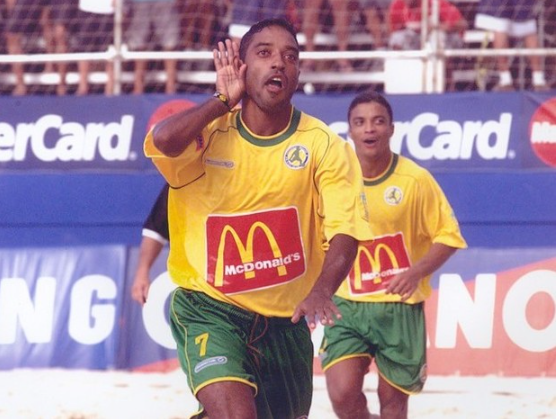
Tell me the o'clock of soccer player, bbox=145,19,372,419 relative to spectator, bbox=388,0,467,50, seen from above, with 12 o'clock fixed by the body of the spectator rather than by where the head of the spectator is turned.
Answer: The soccer player is roughly at 12 o'clock from the spectator.

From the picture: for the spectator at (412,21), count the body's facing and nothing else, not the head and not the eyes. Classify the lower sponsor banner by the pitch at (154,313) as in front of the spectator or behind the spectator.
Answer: in front

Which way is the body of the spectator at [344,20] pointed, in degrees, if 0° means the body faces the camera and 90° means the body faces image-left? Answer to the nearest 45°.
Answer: approximately 0°

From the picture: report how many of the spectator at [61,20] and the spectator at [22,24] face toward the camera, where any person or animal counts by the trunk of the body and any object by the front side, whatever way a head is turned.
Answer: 2

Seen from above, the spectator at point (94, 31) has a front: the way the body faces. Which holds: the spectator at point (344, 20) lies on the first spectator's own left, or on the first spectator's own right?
on the first spectator's own left

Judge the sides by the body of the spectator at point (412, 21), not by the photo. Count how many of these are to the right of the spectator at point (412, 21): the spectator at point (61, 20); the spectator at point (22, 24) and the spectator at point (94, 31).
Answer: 3

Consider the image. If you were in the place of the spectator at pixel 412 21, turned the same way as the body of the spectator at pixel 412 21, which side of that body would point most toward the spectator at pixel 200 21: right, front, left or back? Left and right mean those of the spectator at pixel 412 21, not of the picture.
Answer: right

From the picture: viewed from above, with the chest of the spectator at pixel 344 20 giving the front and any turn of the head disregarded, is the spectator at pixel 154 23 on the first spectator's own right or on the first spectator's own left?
on the first spectator's own right

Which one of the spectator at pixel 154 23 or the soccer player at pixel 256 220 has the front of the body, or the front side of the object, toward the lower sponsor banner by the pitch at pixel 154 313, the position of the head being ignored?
the spectator

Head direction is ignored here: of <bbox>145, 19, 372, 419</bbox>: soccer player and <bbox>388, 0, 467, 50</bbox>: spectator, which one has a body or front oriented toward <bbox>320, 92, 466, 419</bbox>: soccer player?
the spectator

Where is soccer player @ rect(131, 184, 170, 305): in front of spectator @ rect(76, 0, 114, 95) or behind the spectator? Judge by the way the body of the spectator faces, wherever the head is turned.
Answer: in front

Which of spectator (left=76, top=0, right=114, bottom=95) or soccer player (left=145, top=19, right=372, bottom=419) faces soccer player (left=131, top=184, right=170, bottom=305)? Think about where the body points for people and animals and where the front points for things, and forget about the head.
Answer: the spectator

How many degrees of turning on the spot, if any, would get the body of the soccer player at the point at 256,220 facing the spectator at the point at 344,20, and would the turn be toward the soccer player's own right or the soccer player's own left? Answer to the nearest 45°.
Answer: approximately 180°

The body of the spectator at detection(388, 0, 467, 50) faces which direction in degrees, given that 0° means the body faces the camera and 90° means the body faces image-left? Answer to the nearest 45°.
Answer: approximately 0°
